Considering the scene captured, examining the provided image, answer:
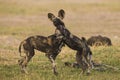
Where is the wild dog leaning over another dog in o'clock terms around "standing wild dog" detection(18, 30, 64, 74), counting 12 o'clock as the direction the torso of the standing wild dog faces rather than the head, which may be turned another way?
The wild dog leaning over another dog is roughly at 12 o'clock from the standing wild dog.

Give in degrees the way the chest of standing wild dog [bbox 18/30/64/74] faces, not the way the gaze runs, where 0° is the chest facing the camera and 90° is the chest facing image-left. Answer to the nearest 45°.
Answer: approximately 270°
